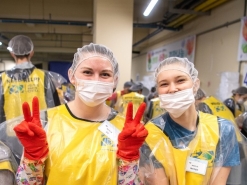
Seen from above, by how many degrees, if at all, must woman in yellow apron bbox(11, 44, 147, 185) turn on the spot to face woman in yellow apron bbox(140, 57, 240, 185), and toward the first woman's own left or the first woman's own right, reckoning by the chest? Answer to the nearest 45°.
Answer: approximately 90° to the first woman's own left

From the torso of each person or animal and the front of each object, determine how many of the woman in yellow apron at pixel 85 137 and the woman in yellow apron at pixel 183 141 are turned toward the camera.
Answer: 2

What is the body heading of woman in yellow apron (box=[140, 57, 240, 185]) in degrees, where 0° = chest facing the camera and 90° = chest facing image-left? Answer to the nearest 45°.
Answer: approximately 0°

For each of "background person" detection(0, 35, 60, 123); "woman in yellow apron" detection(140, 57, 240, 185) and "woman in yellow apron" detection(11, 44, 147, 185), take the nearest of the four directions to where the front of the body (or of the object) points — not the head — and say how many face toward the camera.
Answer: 2

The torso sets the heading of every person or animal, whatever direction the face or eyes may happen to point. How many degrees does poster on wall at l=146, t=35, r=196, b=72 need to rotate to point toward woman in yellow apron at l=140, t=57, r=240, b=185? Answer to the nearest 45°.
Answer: approximately 45° to its left

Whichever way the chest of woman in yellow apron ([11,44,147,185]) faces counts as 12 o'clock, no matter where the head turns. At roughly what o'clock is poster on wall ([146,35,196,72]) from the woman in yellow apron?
The poster on wall is roughly at 7 o'clock from the woman in yellow apron.

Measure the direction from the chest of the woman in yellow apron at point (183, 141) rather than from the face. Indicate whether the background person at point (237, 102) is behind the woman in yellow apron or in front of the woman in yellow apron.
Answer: behind

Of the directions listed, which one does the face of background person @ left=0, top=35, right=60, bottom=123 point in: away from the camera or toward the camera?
away from the camera

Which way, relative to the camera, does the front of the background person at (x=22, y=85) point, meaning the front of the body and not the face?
away from the camera
